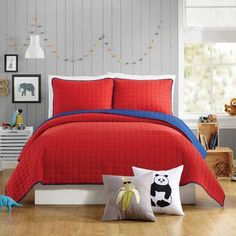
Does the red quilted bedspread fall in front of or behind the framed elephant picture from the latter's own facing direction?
in front

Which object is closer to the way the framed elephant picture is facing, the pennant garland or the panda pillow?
the panda pillow

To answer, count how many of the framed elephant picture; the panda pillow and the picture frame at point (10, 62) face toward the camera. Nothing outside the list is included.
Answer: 3

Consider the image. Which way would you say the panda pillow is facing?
toward the camera

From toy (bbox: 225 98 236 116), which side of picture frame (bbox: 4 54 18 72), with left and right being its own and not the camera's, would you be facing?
left

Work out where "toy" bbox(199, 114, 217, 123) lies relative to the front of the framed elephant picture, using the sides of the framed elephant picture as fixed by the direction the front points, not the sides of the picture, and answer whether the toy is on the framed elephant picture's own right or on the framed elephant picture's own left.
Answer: on the framed elephant picture's own left

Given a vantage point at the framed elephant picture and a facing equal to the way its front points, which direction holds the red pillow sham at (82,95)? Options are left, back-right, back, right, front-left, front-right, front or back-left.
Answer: front-left

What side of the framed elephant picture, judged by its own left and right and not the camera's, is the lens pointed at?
front

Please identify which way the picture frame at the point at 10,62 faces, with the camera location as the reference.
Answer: facing the viewer

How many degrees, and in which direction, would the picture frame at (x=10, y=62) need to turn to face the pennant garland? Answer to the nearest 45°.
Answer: approximately 90° to its left

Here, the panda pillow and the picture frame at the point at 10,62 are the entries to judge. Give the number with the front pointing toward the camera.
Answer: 2

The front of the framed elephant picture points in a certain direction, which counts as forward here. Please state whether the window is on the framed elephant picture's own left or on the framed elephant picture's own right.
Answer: on the framed elephant picture's own left

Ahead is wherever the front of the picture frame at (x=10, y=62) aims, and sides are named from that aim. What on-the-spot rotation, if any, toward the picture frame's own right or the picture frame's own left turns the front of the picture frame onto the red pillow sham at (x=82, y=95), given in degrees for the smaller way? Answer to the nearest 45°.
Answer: approximately 45° to the picture frame's own left

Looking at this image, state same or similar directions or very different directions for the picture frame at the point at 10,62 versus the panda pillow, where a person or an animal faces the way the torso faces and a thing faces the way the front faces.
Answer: same or similar directions

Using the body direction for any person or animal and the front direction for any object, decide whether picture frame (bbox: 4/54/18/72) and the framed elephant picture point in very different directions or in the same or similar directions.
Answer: same or similar directions

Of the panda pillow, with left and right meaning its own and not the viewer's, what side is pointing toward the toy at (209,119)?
back

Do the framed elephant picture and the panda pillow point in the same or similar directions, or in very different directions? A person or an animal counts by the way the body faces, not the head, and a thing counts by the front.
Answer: same or similar directions

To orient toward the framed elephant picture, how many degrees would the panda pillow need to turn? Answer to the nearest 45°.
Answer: approximately 135° to its right
